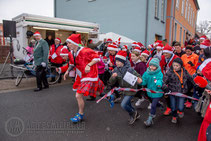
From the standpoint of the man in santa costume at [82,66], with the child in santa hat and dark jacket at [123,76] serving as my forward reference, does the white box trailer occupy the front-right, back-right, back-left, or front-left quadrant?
back-left

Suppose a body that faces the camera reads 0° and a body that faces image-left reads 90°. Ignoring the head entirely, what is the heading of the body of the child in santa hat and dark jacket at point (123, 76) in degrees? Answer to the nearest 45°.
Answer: approximately 45°

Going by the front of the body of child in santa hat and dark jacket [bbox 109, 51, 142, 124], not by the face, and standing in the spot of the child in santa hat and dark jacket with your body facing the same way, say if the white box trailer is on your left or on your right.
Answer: on your right

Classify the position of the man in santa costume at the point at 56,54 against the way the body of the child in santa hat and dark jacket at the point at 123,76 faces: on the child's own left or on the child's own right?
on the child's own right
